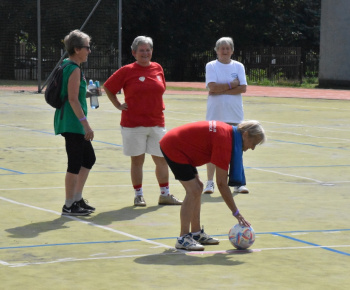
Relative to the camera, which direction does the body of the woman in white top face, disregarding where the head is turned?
toward the camera

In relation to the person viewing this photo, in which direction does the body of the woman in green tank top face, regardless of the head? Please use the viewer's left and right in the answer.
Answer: facing to the right of the viewer

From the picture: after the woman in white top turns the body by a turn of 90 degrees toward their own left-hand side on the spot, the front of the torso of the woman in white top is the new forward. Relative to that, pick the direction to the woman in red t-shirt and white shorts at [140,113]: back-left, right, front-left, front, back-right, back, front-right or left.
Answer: back-right

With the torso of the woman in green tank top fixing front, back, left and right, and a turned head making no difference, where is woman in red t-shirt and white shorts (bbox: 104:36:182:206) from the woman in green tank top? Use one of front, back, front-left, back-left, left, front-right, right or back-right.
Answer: front-left

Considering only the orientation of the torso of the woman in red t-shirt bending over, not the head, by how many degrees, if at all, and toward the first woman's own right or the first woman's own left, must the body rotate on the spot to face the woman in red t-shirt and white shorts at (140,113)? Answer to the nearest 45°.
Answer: approximately 90° to the first woman's own left

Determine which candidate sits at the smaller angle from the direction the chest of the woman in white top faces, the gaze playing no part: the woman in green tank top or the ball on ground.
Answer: the ball on ground

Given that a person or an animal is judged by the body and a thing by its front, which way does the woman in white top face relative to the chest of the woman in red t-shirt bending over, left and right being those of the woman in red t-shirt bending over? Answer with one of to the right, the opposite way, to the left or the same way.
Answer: to the right

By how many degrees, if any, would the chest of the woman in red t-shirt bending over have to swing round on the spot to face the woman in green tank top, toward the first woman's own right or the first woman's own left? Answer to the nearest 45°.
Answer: approximately 135° to the first woman's own left

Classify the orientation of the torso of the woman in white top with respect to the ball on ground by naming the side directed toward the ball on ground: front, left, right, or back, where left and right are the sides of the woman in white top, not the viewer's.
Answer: front

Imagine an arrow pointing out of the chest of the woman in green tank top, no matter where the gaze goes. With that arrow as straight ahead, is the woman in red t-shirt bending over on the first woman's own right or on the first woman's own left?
on the first woman's own right

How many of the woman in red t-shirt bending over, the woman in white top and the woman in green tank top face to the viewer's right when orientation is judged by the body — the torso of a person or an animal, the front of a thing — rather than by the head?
2

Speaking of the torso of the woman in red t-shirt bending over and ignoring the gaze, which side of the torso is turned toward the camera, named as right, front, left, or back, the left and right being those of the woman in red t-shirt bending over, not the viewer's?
right

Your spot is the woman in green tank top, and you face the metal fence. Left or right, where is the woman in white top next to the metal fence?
right

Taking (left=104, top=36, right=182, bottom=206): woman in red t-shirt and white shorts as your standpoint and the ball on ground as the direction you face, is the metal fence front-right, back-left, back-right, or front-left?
back-left

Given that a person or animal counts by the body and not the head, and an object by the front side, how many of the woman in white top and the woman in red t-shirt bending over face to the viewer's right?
1

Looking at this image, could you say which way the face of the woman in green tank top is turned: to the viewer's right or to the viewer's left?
to the viewer's right
